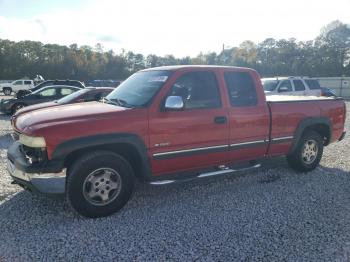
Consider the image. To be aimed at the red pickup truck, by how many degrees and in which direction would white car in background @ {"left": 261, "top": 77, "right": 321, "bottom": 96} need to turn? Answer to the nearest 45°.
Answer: approximately 45° to its left

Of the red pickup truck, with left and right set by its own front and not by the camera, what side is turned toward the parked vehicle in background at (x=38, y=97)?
right

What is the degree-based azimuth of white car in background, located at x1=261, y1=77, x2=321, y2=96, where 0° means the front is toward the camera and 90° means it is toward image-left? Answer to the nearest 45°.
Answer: approximately 45°

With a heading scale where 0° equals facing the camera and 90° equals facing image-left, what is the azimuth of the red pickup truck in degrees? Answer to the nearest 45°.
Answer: approximately 45°
